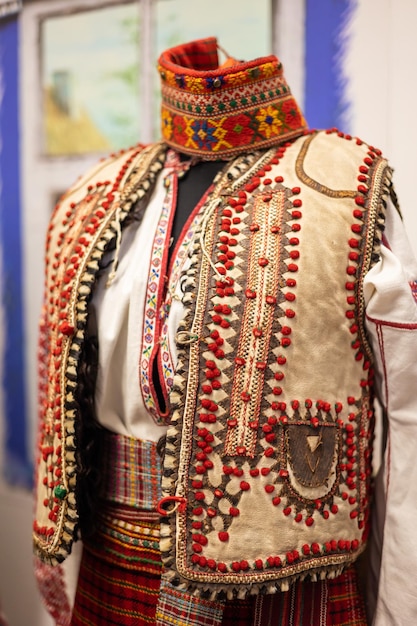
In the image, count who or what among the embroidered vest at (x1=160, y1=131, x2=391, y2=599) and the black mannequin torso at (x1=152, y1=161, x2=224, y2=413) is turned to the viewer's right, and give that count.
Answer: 0

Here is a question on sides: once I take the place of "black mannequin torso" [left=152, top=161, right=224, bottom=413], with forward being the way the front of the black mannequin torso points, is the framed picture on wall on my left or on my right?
on my right

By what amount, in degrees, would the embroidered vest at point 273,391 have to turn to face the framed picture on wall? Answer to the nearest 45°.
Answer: approximately 90° to its right

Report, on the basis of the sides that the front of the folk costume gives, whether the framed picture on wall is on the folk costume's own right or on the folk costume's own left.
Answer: on the folk costume's own right

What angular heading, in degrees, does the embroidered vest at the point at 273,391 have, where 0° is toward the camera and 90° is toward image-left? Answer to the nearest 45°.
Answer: approximately 45°

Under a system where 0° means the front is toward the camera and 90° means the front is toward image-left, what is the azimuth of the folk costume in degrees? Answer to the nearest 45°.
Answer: approximately 45°

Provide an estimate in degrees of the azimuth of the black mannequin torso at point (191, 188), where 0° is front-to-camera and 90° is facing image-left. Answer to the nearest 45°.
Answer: approximately 45°
